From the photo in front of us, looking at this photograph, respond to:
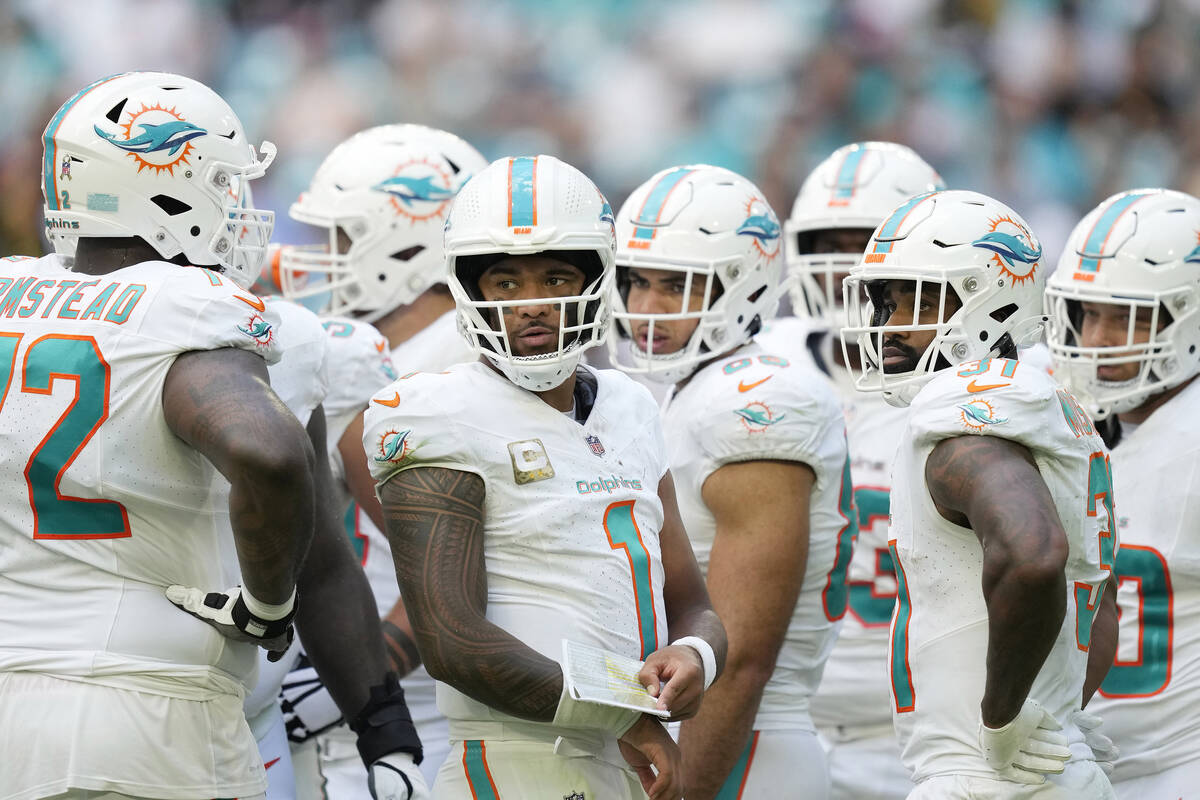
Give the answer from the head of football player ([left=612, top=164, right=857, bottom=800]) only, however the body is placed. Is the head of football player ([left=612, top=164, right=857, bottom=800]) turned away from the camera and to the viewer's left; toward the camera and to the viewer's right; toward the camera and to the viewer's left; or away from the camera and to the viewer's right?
toward the camera and to the viewer's left

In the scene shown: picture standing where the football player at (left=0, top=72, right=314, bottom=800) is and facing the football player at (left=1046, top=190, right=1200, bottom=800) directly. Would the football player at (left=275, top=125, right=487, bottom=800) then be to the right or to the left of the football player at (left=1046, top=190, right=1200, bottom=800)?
left

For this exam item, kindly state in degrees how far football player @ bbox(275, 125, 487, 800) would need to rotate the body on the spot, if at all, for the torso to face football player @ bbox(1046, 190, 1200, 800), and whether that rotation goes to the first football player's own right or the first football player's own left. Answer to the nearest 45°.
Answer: approximately 135° to the first football player's own left

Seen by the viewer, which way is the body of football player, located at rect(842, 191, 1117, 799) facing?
to the viewer's left

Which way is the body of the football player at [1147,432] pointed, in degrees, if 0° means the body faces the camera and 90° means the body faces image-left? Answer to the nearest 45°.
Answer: approximately 45°

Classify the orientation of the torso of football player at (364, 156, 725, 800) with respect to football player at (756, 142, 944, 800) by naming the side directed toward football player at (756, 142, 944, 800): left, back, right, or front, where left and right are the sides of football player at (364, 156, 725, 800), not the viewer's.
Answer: left

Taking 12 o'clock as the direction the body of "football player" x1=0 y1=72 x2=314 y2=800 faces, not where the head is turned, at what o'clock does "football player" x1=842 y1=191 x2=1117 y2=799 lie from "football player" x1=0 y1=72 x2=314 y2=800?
"football player" x1=842 y1=191 x2=1117 y2=799 is roughly at 2 o'clock from "football player" x1=0 y1=72 x2=314 y2=800.

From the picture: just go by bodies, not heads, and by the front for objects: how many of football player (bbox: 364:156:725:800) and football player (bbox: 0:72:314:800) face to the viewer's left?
0

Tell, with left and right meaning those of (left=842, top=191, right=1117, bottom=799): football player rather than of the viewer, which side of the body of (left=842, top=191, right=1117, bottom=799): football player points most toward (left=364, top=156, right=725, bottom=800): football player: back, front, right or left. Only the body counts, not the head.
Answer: front

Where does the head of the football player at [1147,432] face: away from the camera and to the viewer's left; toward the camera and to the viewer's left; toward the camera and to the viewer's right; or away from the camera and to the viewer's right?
toward the camera and to the viewer's left

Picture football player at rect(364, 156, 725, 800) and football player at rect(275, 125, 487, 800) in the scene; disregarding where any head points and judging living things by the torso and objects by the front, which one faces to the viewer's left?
football player at rect(275, 125, 487, 800)

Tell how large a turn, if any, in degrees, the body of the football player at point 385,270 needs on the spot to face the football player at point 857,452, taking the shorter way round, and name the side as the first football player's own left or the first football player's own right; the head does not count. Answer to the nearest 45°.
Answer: approximately 180°

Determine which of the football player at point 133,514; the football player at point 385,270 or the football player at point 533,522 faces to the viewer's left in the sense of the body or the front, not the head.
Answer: the football player at point 385,270

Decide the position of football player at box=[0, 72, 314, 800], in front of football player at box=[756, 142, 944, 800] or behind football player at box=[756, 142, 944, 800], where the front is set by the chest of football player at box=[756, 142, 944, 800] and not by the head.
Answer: in front

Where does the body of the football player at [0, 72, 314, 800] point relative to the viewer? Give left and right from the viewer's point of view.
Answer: facing away from the viewer and to the right of the viewer

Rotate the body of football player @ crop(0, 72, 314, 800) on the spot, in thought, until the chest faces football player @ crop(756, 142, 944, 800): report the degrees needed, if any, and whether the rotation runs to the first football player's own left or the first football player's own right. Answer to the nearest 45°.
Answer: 0° — they already face them

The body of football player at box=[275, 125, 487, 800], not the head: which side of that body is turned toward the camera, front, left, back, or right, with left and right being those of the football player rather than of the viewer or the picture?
left

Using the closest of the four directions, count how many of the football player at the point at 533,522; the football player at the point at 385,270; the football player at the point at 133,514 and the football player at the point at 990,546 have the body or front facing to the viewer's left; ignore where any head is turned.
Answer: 2
